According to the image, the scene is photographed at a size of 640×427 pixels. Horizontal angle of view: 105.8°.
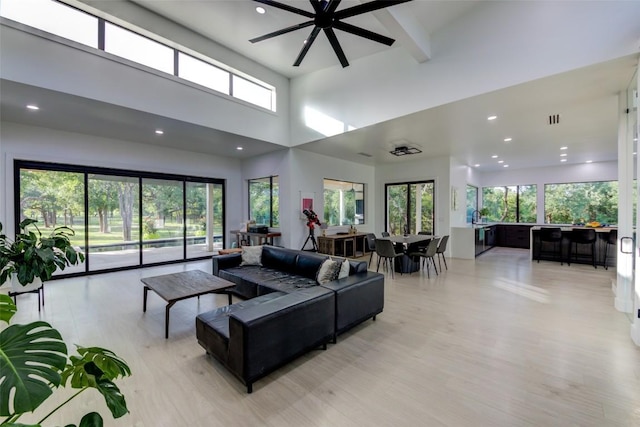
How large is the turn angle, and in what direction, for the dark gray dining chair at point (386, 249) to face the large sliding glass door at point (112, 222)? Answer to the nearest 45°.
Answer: approximately 135° to its left

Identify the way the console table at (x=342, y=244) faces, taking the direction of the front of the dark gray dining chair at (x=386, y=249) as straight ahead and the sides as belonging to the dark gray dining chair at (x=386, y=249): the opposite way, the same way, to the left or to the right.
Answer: to the right

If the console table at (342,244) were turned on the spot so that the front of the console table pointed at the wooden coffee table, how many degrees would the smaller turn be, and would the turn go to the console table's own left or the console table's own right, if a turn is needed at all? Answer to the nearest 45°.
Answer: approximately 90° to the console table's own right

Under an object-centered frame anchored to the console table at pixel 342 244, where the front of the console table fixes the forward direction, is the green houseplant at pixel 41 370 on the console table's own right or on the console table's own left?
on the console table's own right

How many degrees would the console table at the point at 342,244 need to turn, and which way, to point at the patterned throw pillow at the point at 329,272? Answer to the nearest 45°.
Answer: approximately 45° to its right

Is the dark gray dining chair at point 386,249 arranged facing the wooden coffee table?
no

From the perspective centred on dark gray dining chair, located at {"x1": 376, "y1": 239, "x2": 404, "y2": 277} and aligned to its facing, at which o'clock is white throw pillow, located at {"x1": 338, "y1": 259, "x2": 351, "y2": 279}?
The white throw pillow is roughly at 5 o'clock from the dark gray dining chair.

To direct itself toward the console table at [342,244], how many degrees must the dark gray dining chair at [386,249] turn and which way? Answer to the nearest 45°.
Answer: approximately 90° to its left

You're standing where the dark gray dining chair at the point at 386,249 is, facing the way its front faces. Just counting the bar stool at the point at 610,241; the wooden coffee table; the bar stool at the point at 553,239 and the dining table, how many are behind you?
1

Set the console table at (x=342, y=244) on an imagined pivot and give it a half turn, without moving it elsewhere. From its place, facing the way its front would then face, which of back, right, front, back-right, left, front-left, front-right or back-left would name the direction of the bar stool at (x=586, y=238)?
back-right

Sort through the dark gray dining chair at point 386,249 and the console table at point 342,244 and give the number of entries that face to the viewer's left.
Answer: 0

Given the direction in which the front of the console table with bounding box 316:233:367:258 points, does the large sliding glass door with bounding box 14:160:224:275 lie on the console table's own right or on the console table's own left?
on the console table's own right

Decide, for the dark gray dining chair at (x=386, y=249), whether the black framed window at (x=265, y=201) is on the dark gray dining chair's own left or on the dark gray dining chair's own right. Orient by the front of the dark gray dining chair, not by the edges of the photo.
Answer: on the dark gray dining chair's own left

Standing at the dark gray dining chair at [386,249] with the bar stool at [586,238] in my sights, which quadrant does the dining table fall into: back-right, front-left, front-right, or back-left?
front-left

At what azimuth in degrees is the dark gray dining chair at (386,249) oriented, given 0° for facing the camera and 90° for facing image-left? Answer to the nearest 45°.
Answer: approximately 225°

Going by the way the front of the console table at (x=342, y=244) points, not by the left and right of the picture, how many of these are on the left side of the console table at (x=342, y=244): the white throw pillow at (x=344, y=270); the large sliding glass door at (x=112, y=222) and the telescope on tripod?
0

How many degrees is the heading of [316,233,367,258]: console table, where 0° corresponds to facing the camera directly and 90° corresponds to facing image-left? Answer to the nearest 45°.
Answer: approximately 315°
